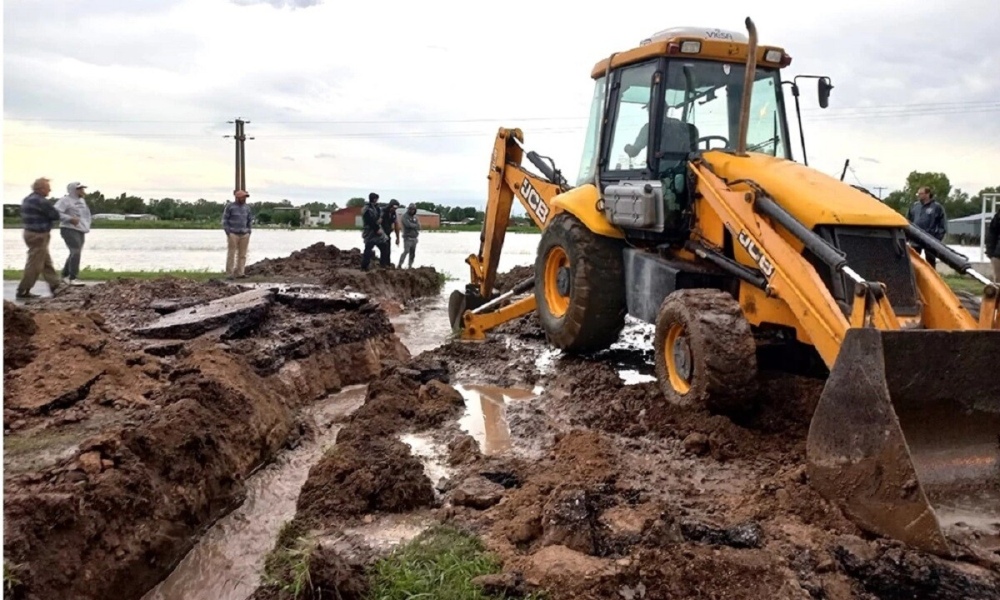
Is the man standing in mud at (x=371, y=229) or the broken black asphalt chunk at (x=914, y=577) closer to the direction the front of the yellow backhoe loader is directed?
the broken black asphalt chunk

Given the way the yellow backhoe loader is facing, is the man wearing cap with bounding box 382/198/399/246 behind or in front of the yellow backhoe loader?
behind

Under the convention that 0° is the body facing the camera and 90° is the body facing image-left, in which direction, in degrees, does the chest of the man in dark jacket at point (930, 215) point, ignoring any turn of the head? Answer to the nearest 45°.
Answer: approximately 45°

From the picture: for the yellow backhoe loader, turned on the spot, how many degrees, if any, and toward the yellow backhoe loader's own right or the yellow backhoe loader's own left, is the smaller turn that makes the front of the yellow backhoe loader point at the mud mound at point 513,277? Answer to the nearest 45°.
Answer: approximately 180°

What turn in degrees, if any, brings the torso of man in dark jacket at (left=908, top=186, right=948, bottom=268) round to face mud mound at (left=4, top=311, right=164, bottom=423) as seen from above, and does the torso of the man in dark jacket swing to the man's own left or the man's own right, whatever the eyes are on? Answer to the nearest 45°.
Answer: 0° — they already face it

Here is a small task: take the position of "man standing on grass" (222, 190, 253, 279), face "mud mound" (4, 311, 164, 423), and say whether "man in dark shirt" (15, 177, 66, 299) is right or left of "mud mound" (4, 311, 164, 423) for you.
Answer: right

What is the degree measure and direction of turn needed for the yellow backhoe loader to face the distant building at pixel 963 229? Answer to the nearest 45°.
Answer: approximately 135° to its left

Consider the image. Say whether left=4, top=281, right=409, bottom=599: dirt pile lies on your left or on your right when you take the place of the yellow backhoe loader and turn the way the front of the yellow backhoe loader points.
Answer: on your right

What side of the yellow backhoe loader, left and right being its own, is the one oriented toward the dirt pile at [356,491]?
right

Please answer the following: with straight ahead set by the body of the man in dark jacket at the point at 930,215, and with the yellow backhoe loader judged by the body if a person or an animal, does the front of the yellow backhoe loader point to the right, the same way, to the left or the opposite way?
to the left

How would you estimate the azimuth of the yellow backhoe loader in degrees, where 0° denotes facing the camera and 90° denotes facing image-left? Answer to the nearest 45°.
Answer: approximately 315°

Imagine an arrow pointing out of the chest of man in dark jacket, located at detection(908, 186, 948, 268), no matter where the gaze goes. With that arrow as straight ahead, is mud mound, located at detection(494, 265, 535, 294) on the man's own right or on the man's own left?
on the man's own right
